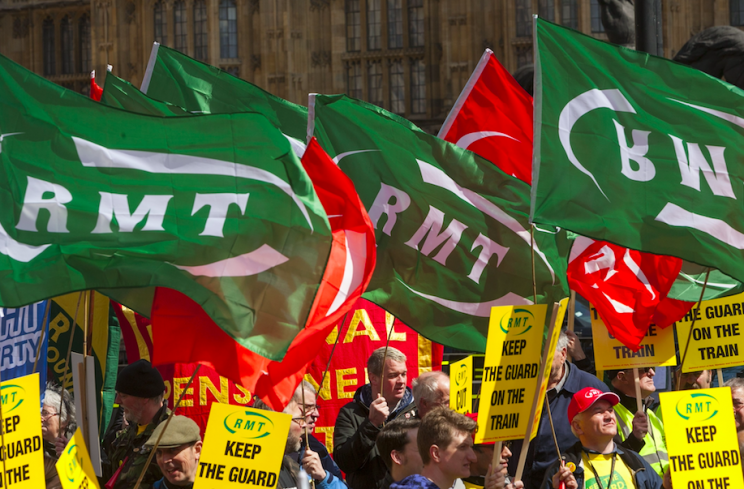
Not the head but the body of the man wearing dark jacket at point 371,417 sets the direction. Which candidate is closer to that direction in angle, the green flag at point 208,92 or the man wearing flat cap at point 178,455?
the man wearing flat cap

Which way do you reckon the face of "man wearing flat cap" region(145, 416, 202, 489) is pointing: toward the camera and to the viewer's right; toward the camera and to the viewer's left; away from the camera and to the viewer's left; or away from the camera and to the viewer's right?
toward the camera and to the viewer's left

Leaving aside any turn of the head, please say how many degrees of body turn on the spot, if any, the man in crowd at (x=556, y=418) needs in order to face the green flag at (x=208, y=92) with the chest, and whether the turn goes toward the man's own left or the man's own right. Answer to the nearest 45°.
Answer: approximately 90° to the man's own right

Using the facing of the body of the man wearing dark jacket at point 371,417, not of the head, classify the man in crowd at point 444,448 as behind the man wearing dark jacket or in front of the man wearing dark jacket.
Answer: in front

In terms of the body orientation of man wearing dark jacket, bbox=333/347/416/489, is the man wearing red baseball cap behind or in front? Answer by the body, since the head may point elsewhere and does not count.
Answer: in front

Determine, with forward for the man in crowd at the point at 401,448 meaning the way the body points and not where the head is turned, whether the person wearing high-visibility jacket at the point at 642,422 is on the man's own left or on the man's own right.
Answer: on the man's own left
